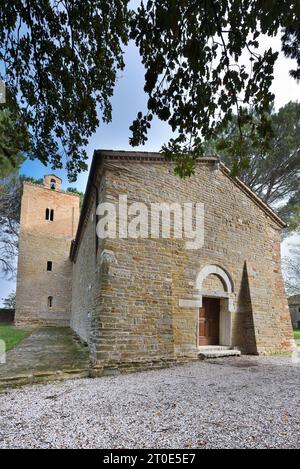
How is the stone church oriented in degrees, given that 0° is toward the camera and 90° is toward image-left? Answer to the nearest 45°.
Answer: approximately 315°

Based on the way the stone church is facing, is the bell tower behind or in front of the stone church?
behind
